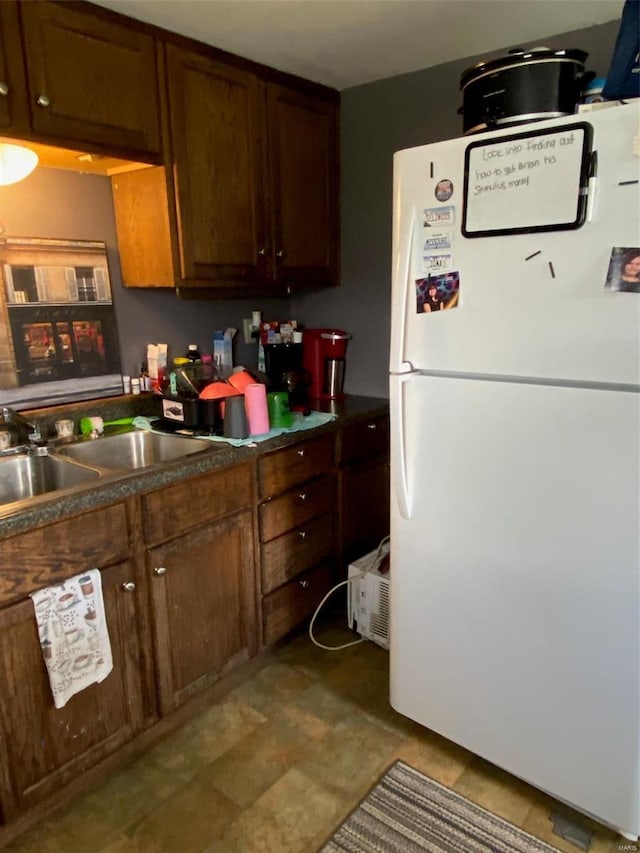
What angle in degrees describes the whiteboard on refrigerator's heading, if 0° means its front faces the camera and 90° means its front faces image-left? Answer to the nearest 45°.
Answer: approximately 45°

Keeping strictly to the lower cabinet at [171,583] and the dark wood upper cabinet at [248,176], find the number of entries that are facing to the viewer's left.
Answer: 0

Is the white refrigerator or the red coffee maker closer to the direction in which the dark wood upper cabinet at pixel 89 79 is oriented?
the white refrigerator

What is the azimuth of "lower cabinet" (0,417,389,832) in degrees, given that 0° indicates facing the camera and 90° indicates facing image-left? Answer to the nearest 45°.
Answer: approximately 315°
